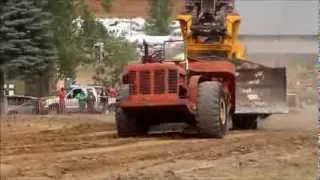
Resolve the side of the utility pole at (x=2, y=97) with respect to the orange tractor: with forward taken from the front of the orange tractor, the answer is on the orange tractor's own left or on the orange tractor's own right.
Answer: on the orange tractor's own right

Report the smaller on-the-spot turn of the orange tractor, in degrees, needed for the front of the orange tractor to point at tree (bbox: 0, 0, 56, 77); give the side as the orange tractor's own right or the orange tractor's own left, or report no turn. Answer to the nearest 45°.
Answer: approximately 90° to the orange tractor's own right

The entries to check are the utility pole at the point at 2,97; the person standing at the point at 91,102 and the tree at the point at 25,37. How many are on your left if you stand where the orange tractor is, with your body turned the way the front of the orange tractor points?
0

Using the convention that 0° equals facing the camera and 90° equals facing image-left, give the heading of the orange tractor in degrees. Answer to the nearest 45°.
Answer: approximately 45°

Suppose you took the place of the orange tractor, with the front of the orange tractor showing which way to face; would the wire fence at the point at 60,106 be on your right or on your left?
on your right

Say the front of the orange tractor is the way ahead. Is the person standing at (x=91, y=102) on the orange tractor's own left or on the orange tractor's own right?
on the orange tractor's own right

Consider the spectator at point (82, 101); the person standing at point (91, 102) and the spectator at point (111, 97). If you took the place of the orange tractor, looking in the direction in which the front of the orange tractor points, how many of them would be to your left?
0
